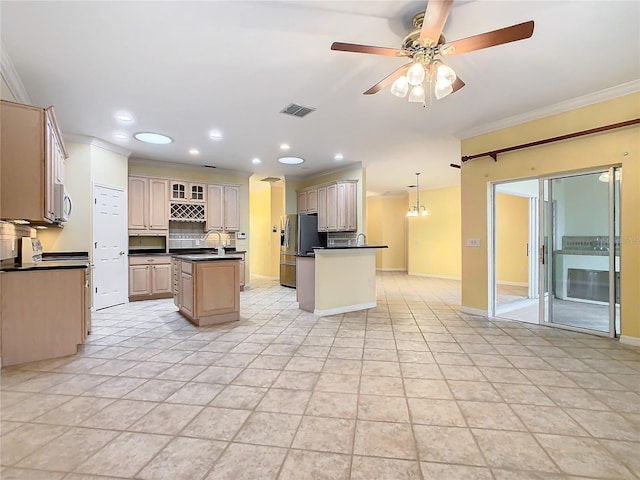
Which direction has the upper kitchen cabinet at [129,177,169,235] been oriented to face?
toward the camera

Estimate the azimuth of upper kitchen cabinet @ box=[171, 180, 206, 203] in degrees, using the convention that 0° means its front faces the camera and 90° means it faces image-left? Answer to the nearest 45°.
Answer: approximately 0°

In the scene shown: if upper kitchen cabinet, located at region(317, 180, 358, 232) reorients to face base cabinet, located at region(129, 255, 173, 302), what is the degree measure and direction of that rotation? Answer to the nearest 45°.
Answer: approximately 45° to its right

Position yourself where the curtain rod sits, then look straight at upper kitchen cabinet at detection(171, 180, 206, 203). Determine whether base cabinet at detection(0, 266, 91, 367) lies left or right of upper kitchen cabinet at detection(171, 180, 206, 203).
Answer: left

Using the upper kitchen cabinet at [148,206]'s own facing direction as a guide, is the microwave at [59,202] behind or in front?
in front

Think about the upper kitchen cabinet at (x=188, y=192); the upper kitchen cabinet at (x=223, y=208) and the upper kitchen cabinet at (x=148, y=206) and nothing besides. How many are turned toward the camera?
3

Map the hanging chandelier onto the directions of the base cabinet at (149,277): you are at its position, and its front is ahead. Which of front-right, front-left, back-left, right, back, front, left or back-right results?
left

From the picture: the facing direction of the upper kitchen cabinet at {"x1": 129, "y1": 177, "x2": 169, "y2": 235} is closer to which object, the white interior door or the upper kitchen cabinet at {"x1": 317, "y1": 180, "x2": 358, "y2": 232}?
the white interior door

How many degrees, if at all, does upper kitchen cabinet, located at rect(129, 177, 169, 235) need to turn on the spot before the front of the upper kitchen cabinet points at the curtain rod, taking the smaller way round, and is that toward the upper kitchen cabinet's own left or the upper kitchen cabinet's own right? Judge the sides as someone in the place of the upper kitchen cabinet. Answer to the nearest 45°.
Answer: approximately 45° to the upper kitchen cabinet's own left

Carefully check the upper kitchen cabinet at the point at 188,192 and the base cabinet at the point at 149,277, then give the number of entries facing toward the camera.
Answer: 2
